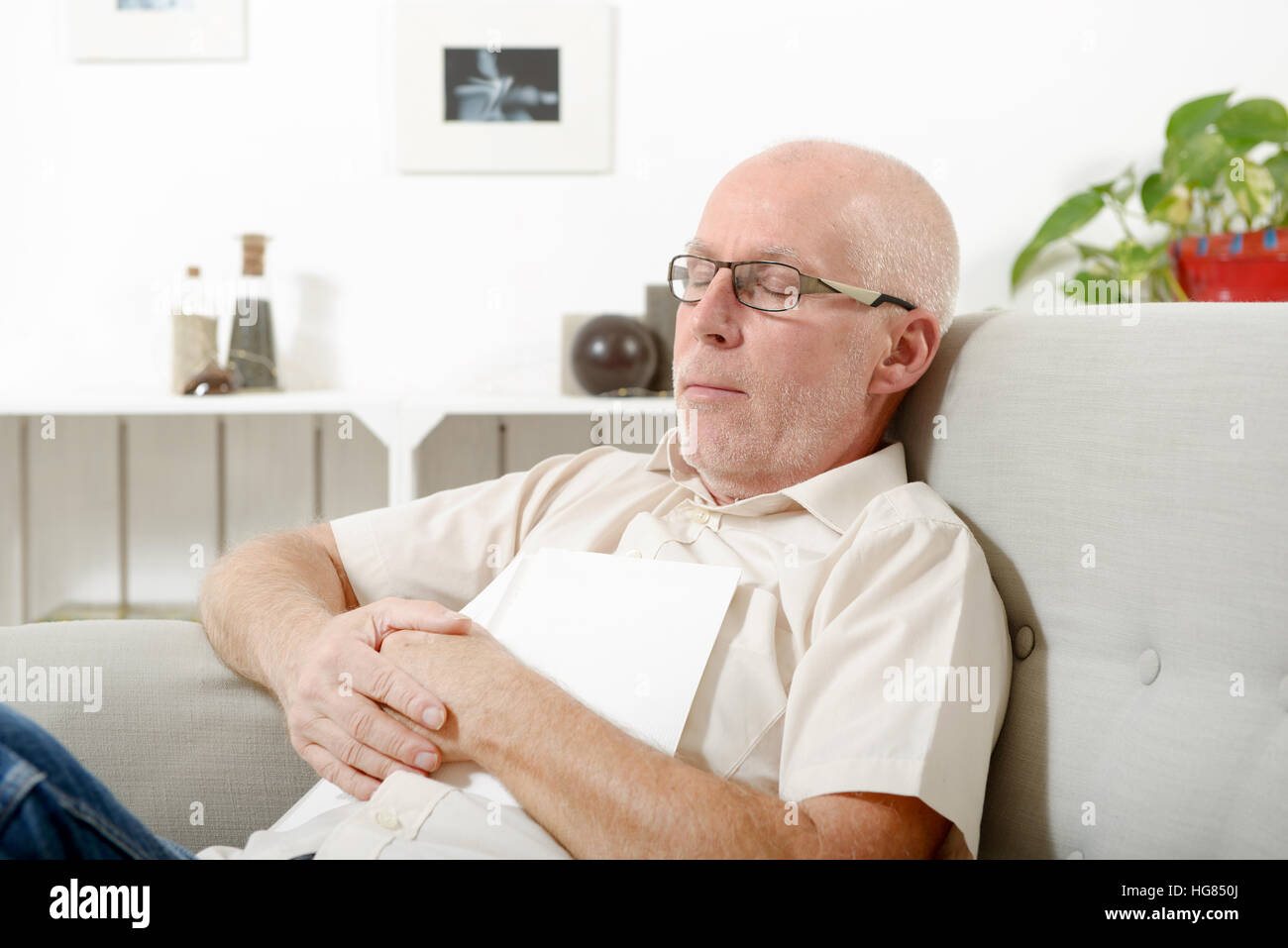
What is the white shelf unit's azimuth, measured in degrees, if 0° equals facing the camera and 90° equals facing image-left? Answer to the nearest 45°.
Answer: approximately 0°

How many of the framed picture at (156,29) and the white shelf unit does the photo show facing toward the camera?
2

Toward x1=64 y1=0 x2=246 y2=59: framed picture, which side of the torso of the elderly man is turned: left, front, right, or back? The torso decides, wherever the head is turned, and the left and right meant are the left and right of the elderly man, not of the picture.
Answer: right

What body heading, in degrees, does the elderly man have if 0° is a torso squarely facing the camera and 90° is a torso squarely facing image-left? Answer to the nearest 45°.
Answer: approximately 45°

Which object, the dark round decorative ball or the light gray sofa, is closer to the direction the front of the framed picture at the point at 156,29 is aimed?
the light gray sofa

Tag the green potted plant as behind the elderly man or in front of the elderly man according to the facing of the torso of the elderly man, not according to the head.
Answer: behind

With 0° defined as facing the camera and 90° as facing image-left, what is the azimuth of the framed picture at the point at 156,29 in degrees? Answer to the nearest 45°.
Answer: approximately 0°

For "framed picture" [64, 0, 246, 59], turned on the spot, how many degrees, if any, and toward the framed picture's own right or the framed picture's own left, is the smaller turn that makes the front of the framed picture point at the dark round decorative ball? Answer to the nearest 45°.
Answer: approximately 45° to the framed picture's own left
